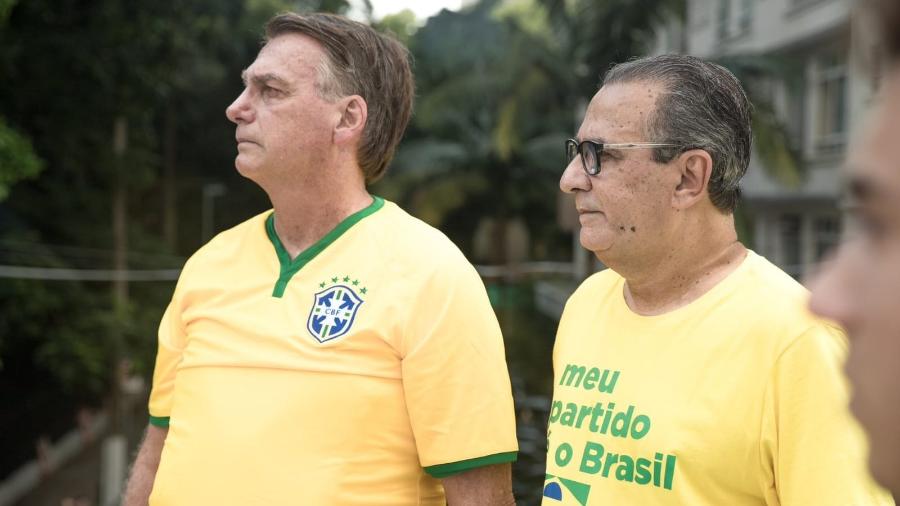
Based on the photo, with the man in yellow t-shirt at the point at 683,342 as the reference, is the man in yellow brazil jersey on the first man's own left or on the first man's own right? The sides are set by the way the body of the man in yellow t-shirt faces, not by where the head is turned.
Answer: on the first man's own right

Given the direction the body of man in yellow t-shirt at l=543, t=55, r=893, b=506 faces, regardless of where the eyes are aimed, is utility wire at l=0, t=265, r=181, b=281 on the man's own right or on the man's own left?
on the man's own right

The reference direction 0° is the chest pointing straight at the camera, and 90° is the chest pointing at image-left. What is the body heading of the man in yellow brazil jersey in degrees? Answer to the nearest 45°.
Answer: approximately 45°

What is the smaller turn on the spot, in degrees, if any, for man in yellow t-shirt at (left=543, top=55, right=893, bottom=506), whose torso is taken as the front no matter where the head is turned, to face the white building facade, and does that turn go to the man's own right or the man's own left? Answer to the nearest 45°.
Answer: approximately 135° to the man's own right

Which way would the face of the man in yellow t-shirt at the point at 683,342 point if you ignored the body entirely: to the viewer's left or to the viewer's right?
to the viewer's left

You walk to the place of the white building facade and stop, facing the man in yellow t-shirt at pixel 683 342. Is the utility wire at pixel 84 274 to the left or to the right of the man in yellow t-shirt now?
right

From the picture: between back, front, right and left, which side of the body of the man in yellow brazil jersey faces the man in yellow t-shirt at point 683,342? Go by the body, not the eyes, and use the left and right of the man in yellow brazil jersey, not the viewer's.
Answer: left

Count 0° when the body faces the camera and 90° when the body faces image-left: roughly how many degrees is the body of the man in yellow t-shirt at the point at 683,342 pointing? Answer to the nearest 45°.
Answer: approximately 45°

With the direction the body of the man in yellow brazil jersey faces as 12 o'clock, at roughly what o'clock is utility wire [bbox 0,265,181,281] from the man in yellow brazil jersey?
The utility wire is roughly at 4 o'clock from the man in yellow brazil jersey.

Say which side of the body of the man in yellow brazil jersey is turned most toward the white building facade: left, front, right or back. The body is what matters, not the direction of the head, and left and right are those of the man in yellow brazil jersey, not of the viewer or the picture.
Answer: back

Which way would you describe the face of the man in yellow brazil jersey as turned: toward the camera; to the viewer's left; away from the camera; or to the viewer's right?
to the viewer's left

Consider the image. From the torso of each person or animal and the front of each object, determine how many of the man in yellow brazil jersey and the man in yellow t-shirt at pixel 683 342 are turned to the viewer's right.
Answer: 0
